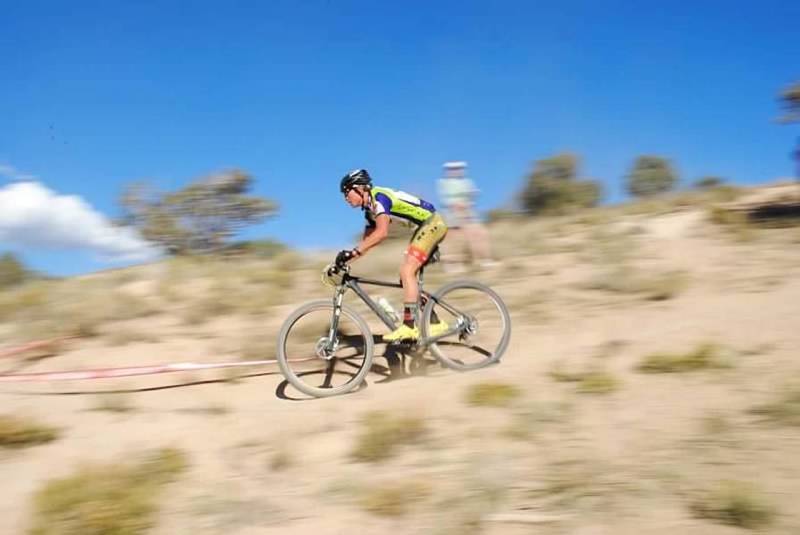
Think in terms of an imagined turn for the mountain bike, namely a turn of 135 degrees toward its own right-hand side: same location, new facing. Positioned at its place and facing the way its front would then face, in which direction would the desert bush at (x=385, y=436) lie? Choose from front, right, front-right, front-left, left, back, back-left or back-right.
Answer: back-right

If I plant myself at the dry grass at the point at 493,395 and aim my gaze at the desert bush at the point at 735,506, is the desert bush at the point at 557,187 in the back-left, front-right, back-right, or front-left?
back-left

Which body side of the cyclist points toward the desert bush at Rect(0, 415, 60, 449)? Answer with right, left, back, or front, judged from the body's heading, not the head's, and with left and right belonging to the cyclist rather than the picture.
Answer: front

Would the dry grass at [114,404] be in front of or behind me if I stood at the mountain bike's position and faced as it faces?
in front

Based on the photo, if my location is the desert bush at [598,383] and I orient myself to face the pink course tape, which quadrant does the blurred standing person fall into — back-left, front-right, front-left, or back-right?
front-right

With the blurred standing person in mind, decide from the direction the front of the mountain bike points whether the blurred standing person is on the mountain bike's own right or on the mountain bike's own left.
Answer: on the mountain bike's own right

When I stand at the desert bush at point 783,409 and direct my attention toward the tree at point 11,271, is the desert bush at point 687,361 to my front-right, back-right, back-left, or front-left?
front-right

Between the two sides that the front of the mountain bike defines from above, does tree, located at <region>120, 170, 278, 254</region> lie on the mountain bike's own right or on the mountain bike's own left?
on the mountain bike's own right

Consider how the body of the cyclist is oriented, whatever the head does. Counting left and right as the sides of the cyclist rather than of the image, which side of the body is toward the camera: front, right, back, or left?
left

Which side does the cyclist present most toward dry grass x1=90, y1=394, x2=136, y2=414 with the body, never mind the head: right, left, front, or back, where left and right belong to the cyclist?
front

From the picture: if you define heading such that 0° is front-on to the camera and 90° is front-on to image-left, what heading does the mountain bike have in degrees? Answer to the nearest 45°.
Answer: approximately 90°

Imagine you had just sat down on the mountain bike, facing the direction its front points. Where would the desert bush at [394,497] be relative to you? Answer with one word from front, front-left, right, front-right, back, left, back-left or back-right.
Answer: left

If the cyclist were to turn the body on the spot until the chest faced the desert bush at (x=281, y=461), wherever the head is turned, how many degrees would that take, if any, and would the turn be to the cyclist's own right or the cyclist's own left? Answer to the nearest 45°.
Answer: approximately 45° to the cyclist's own left

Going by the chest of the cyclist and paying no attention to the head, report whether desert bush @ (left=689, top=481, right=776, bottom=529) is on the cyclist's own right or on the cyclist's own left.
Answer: on the cyclist's own left

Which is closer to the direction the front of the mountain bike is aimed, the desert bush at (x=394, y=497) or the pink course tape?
the pink course tape

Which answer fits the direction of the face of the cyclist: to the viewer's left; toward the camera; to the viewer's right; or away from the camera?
to the viewer's left
